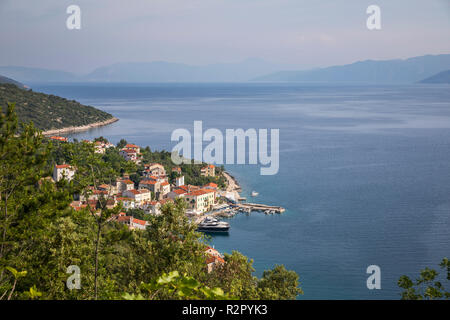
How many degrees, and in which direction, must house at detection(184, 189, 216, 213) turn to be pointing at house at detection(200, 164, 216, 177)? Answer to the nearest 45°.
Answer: approximately 135° to its left

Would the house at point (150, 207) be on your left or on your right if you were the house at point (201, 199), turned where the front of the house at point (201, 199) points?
on your right

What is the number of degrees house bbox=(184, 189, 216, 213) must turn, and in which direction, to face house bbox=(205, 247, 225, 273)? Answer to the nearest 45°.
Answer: approximately 45° to its right

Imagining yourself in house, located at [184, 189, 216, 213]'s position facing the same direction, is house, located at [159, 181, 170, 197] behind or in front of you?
behind

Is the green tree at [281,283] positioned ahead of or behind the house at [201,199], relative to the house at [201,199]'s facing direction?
ahead

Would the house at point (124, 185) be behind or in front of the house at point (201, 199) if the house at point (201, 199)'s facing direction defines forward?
behind

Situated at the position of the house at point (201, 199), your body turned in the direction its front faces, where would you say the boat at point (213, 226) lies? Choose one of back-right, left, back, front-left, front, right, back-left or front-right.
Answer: front-right

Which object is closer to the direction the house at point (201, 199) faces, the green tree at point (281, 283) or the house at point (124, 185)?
the green tree

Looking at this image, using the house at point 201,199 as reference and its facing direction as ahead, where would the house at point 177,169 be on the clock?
the house at point 177,169 is roughly at 7 o'clock from the house at point 201,199.

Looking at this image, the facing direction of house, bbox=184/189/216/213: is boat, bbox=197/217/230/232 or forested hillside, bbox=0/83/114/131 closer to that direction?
the boat

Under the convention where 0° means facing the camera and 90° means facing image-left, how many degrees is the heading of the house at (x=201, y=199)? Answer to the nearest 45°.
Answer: approximately 315°
